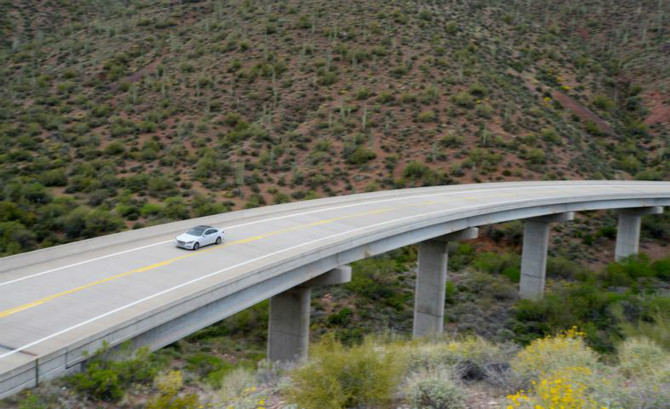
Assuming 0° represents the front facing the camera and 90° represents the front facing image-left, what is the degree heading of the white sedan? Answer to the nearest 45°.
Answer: approximately 45°

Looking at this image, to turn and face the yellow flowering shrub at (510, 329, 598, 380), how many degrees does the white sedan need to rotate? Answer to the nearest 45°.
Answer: approximately 90° to its left

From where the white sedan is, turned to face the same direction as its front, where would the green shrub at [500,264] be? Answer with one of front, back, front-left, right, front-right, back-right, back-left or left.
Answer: back

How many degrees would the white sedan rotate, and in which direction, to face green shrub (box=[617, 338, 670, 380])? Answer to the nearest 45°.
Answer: approximately 90° to its left

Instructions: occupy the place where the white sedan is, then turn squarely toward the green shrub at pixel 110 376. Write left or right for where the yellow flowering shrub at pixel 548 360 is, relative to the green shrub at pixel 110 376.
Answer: left

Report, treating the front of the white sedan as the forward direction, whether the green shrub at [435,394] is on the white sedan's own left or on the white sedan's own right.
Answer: on the white sedan's own left

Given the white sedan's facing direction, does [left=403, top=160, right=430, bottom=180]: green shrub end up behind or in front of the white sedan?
behind

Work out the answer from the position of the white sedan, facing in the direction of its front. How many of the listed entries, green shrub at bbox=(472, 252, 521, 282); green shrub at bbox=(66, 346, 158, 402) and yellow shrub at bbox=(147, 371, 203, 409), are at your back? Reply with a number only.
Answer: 1

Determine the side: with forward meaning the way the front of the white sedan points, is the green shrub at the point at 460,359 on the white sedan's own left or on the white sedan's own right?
on the white sedan's own left

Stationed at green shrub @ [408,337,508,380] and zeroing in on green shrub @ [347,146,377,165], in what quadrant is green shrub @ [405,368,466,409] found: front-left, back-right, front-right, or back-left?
back-left

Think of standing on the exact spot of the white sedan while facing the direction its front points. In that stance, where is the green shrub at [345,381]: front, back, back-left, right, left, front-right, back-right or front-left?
front-left
